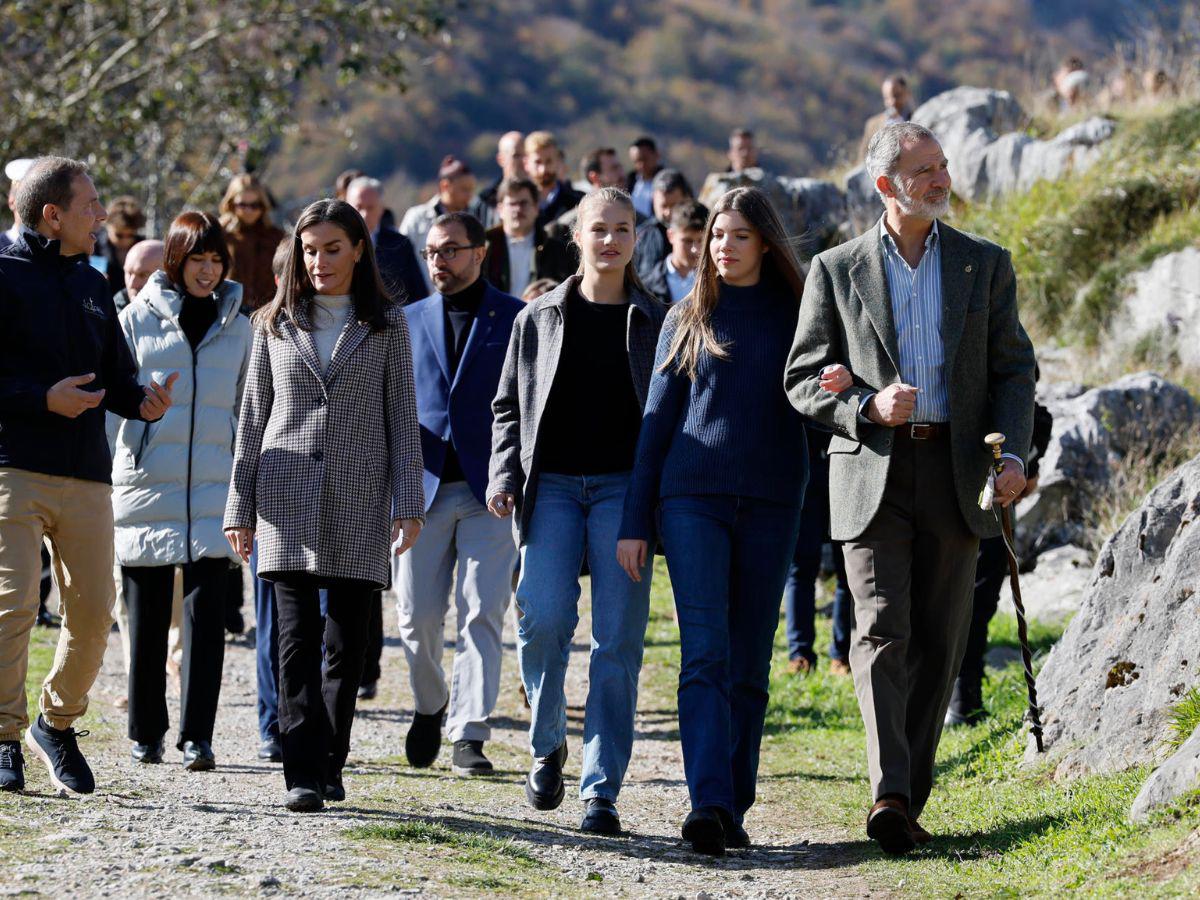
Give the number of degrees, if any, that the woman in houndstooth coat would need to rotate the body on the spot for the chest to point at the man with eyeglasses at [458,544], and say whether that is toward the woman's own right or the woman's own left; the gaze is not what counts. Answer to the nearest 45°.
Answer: approximately 135° to the woman's own left

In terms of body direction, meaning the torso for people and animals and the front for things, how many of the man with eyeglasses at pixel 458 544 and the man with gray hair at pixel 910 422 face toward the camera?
2

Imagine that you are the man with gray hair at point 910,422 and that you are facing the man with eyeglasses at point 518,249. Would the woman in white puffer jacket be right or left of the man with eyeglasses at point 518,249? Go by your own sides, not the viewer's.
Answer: left

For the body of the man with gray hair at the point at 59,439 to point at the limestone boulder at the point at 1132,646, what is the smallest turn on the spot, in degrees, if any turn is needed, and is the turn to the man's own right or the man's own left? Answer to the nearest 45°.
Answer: approximately 45° to the man's own left

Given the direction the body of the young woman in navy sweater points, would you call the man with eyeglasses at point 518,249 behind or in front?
behind

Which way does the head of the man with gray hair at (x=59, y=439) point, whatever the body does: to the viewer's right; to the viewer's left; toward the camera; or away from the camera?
to the viewer's right

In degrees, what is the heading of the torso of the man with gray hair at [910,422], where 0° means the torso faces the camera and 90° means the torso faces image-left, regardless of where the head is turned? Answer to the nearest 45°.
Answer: approximately 0°
